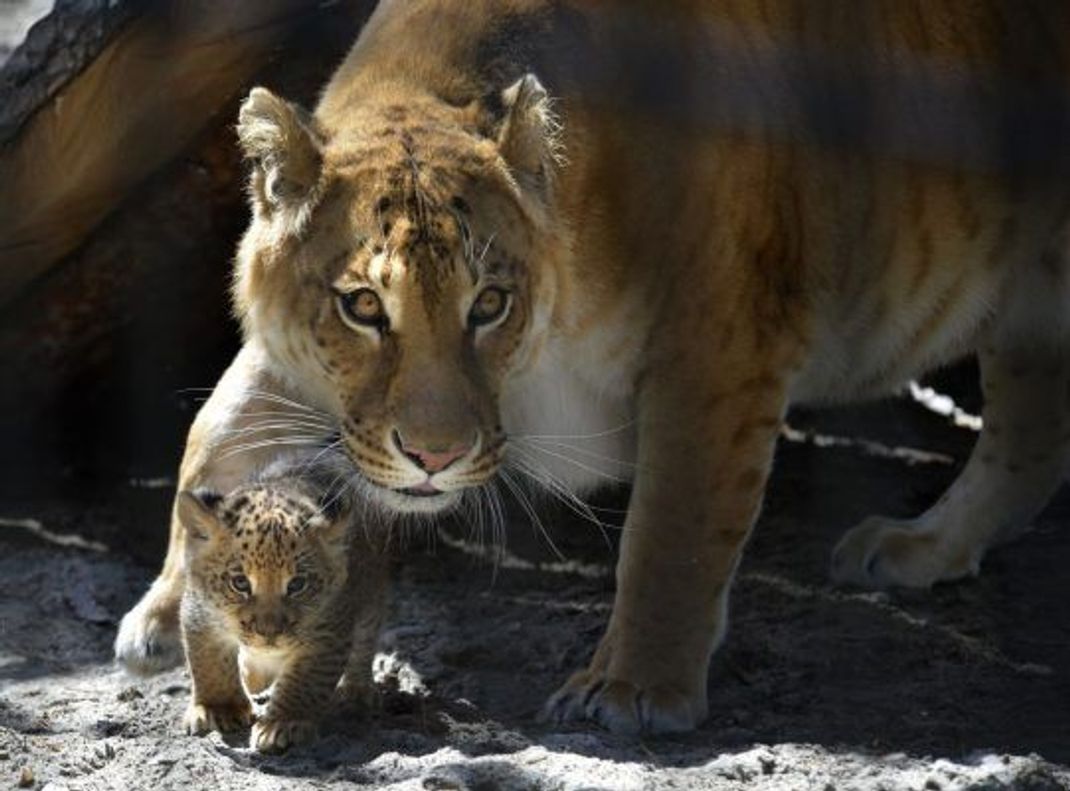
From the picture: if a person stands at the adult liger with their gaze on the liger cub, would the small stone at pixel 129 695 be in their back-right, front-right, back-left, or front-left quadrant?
front-right

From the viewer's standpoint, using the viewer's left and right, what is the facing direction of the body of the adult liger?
facing the viewer and to the left of the viewer

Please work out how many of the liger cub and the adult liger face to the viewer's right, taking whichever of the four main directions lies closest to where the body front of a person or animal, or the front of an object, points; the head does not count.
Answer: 0

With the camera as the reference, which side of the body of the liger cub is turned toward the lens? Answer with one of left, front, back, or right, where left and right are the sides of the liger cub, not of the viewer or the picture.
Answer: front
